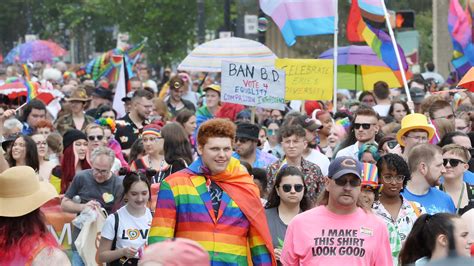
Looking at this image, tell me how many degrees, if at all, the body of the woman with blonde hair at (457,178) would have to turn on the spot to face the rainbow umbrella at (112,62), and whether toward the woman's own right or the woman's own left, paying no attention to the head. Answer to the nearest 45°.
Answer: approximately 90° to the woman's own right

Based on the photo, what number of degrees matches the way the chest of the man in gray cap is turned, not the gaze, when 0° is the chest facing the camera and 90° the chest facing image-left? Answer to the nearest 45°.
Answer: approximately 0°

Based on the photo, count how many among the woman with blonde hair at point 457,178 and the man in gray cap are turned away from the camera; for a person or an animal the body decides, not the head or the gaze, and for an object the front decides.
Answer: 0

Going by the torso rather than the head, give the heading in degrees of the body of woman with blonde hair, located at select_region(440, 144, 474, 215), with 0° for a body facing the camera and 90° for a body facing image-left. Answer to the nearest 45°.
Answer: approximately 45°

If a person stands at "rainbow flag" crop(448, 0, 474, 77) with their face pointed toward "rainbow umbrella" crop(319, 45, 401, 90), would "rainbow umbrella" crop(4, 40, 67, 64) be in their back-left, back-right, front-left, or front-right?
front-right

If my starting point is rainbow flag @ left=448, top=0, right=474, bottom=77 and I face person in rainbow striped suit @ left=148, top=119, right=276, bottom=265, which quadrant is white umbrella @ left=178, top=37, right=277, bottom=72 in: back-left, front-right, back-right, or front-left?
front-right

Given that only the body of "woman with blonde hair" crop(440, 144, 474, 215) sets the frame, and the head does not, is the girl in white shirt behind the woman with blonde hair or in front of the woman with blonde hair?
in front

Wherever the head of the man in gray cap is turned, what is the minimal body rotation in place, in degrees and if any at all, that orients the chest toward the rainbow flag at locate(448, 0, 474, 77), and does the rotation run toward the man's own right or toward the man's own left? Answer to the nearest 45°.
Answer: approximately 180°

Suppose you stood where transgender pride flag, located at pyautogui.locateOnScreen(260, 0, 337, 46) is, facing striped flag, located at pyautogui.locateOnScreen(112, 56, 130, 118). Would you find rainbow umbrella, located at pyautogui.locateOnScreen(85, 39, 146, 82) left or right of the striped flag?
right

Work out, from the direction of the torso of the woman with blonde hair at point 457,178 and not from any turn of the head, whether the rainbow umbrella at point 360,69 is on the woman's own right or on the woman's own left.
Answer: on the woman's own right

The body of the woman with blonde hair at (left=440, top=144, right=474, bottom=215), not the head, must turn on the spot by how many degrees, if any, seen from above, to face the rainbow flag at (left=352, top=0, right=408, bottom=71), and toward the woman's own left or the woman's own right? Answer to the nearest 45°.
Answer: approximately 135° to the woman's own right

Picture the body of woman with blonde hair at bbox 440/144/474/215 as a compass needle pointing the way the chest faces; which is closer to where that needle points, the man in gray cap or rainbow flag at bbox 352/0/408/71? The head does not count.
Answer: the man in gray cap
